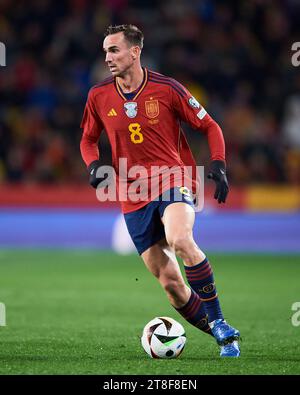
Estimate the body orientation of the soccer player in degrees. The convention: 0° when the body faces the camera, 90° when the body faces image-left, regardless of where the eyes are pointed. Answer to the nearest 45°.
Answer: approximately 45°
